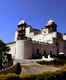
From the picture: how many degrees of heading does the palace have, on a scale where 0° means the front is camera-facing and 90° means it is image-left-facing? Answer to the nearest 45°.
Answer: approximately 315°
